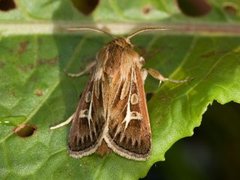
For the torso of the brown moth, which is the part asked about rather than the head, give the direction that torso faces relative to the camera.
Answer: away from the camera
